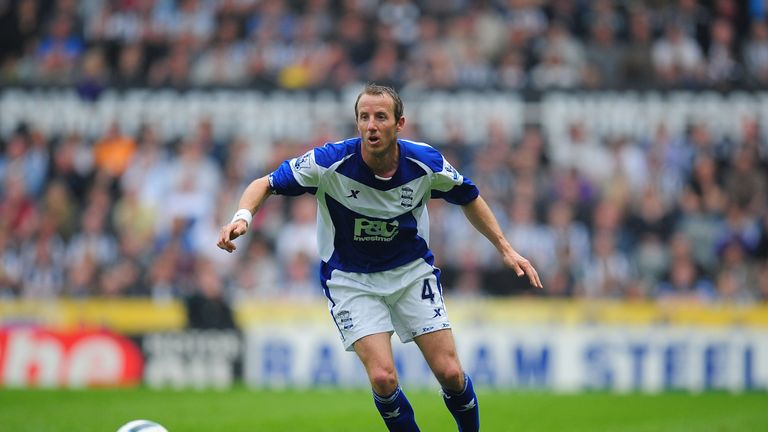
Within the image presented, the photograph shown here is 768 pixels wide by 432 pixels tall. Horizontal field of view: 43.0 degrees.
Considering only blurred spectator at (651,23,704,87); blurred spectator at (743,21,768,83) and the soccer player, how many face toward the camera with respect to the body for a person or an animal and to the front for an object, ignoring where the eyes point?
3

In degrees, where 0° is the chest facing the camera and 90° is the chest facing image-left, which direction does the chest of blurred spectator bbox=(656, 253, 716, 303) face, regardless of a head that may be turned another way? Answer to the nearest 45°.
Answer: approximately 0°

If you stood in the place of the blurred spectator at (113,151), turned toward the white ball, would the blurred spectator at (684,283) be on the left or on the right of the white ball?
left

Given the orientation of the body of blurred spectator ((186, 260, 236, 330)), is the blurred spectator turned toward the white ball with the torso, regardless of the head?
yes

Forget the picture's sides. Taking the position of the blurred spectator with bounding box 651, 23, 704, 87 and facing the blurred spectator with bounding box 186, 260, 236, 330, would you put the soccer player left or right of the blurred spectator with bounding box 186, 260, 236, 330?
left

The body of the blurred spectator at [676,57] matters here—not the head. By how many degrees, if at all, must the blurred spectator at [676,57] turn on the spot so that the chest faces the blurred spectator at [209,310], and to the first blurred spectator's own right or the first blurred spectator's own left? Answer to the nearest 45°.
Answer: approximately 45° to the first blurred spectator's own right

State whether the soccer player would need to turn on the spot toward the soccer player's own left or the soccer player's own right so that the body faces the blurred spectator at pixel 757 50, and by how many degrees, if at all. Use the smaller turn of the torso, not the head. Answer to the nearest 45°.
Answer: approximately 135° to the soccer player's own left

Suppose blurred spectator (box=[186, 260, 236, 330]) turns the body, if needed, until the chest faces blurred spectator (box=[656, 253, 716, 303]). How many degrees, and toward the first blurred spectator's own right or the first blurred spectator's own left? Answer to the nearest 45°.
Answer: approximately 90° to the first blurred spectator's own left

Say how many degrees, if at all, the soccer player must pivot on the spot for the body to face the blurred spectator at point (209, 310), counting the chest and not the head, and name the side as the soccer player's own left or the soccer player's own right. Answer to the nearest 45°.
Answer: approximately 180°
